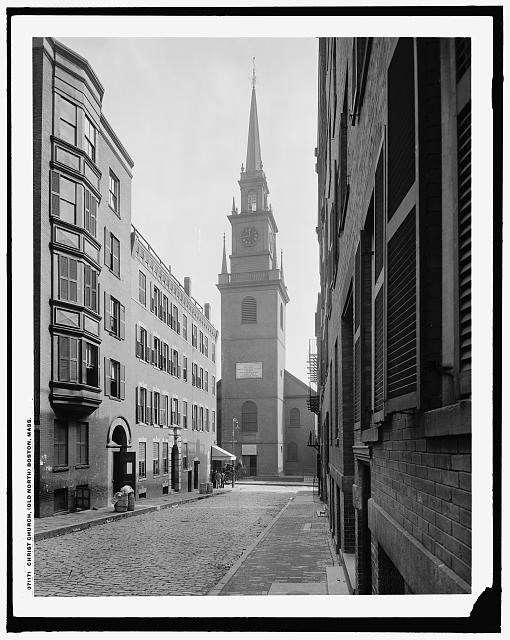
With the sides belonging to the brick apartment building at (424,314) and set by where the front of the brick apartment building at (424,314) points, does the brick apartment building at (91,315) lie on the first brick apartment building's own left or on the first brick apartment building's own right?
on the first brick apartment building's own right

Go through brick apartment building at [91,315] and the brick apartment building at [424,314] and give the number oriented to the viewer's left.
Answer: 1

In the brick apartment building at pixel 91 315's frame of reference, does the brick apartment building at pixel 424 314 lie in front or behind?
in front

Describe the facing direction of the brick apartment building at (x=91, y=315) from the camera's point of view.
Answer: facing the viewer and to the right of the viewer

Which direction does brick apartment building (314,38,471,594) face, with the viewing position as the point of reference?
facing to the left of the viewer
